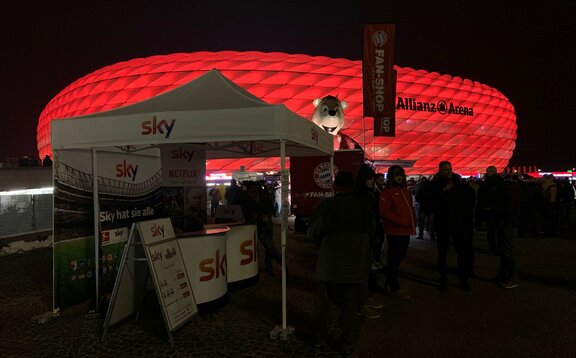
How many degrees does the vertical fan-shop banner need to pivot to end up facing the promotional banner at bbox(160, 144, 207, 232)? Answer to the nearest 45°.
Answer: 0° — it already faces it

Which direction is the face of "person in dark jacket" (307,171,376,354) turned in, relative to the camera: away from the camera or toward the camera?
away from the camera

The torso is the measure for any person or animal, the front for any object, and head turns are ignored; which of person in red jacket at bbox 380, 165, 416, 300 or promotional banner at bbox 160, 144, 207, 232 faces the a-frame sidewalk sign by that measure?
the promotional banner

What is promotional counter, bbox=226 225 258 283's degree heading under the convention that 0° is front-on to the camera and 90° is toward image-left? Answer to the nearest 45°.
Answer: approximately 315°
